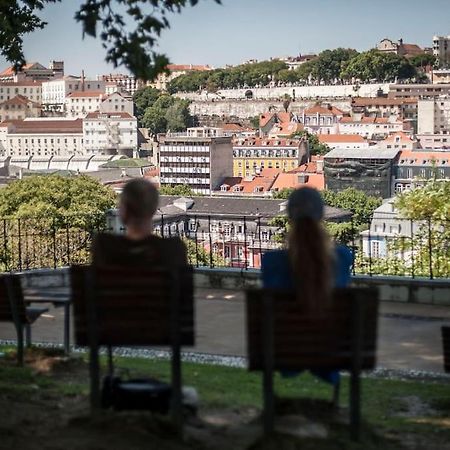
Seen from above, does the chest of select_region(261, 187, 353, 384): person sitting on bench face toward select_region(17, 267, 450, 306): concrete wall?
yes

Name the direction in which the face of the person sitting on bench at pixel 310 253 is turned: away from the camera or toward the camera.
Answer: away from the camera

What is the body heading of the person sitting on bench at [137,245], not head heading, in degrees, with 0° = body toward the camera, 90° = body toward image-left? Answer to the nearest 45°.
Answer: approximately 180°

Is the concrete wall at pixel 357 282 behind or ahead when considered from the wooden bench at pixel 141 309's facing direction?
ahead

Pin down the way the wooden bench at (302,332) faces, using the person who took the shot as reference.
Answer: facing away from the viewer

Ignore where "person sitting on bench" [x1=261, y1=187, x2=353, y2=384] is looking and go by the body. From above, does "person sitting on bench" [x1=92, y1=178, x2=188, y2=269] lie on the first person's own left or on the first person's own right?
on the first person's own left

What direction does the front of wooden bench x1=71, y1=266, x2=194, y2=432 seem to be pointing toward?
away from the camera

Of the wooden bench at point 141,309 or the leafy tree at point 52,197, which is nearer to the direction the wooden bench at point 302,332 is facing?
the leafy tree

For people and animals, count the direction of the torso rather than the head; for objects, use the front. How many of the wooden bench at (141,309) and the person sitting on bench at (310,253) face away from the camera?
2

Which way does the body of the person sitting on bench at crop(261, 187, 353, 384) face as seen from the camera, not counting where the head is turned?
away from the camera

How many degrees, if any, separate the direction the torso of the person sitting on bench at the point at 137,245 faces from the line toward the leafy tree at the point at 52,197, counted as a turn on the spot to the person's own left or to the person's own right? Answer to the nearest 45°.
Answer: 0° — they already face it

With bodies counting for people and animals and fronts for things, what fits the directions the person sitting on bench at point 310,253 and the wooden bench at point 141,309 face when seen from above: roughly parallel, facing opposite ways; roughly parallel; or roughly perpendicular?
roughly parallel

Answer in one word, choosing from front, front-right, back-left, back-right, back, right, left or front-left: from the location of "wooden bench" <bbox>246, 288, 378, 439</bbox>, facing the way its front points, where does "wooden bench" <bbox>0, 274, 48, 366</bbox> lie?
front-left

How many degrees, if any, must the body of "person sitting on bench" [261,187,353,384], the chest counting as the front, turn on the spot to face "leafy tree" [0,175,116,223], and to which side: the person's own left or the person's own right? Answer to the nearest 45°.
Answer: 0° — they already face it

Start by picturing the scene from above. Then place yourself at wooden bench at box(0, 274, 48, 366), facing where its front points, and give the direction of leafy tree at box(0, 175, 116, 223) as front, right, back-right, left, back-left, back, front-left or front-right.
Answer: front-left
